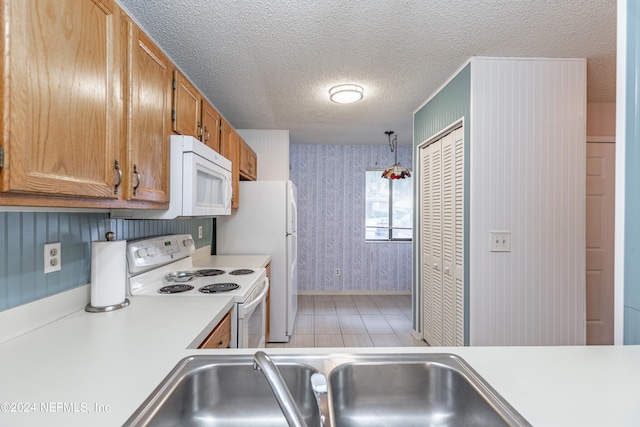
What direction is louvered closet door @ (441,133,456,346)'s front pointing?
to the viewer's left

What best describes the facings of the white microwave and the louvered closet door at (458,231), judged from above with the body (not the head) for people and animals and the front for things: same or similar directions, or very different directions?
very different directions

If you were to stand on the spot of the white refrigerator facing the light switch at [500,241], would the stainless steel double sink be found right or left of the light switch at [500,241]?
right

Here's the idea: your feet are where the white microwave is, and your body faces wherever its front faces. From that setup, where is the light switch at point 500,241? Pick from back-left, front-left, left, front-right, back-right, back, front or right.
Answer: front-left

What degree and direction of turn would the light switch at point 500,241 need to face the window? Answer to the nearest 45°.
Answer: approximately 135° to its right

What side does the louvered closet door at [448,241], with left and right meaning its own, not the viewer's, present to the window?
right

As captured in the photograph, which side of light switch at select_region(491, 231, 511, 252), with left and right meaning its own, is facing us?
front

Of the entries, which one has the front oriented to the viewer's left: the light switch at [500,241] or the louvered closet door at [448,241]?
the louvered closet door

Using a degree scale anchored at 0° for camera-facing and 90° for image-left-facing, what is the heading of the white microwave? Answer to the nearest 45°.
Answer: approximately 315°

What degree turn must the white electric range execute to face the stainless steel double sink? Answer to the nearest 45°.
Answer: approximately 45° to its right

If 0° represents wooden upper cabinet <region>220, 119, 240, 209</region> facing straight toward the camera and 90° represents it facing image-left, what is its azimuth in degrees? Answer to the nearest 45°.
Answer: approximately 270°

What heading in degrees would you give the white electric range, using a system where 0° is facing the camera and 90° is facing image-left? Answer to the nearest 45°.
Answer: approximately 315°

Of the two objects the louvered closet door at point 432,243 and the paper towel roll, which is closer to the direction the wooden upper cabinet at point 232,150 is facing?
the louvered closet door

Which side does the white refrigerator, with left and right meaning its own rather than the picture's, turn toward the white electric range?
right

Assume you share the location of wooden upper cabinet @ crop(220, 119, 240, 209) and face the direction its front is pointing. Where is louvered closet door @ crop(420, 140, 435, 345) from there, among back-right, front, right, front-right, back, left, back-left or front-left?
front
